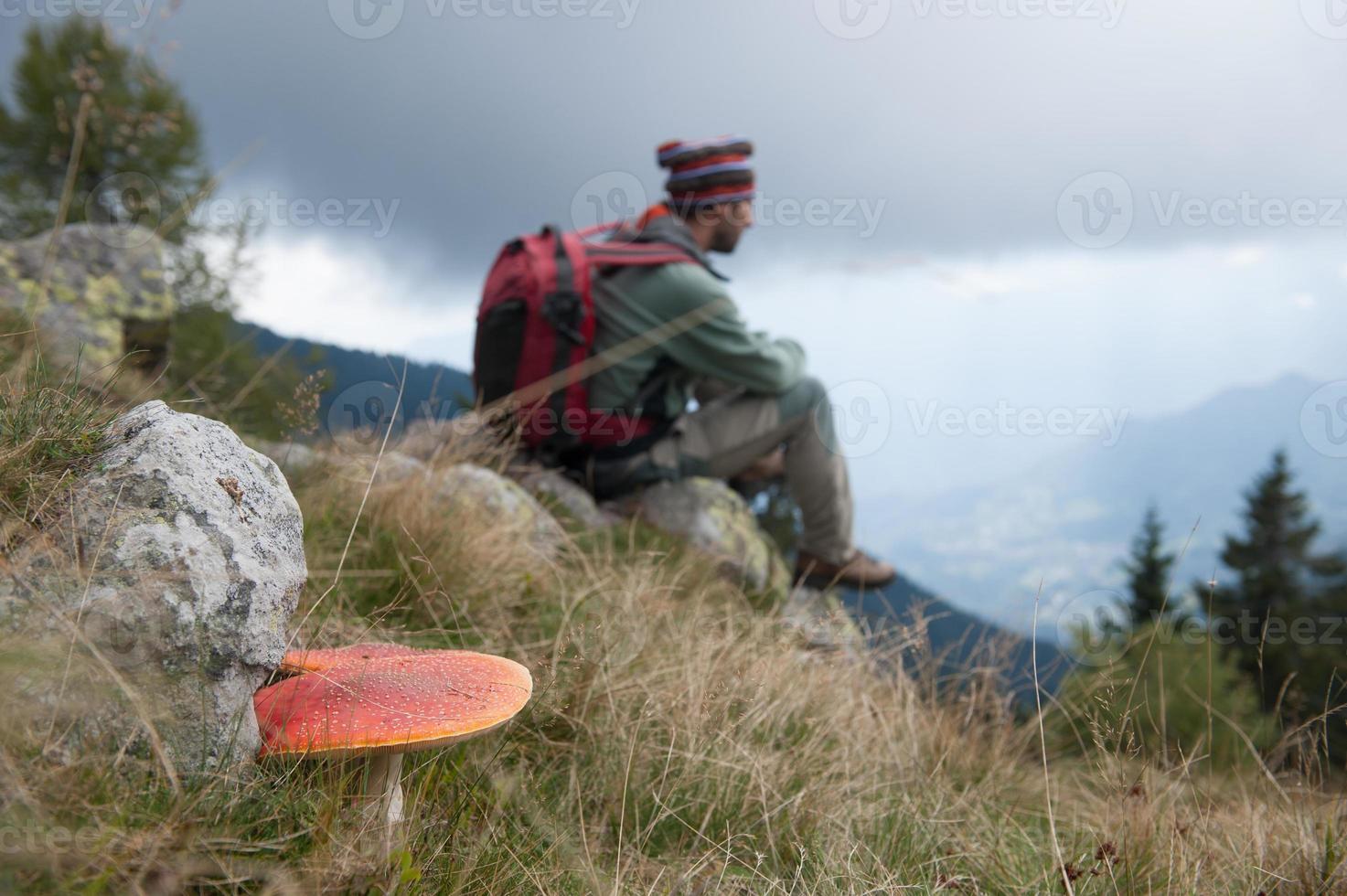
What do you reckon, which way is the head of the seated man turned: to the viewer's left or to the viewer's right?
to the viewer's right

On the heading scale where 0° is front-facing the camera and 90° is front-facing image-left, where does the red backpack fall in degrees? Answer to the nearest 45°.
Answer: approximately 90°

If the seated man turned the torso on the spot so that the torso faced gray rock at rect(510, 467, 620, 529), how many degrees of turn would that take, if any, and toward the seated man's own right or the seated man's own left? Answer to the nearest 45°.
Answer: approximately 135° to the seated man's own right

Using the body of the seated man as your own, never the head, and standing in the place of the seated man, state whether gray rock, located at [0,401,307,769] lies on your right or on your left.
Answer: on your right

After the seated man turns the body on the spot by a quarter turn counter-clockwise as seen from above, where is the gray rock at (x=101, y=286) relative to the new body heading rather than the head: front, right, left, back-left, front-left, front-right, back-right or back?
left

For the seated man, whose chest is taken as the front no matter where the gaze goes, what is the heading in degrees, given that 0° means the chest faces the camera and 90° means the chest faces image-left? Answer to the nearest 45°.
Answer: approximately 270°

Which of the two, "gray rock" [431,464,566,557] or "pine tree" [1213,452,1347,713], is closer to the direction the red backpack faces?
the gray rock

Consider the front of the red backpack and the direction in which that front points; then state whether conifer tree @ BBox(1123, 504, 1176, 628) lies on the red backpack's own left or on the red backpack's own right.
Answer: on the red backpack's own right
